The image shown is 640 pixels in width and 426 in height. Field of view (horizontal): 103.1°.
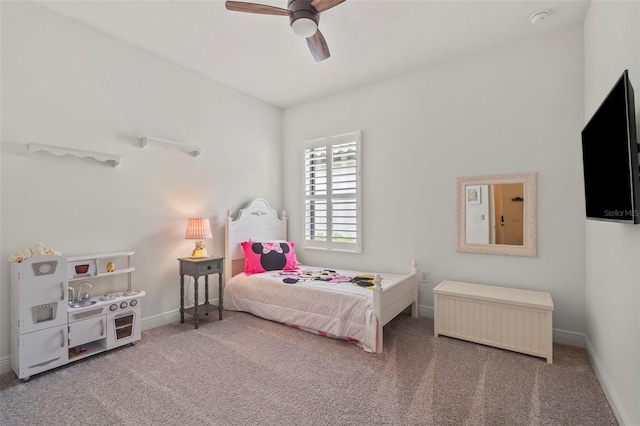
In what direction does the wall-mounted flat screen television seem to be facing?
to the viewer's left

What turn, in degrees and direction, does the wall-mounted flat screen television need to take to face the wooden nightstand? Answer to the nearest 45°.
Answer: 0° — it already faces it

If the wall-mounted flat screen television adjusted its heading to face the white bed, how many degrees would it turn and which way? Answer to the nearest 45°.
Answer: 0° — it already faces it

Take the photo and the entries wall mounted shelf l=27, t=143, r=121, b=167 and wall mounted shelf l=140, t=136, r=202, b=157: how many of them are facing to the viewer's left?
0

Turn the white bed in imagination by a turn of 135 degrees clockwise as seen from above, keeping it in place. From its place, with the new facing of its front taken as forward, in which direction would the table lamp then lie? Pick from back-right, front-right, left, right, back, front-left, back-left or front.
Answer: front

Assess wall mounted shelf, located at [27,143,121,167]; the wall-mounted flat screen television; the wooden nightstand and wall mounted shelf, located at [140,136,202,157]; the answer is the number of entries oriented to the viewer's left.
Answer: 1

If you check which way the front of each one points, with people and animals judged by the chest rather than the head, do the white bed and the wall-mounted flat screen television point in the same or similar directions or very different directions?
very different directions

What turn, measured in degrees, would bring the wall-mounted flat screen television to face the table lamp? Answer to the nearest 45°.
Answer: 0° — it already faces it

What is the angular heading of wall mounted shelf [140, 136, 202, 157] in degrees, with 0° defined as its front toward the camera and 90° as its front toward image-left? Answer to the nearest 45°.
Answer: approximately 315°

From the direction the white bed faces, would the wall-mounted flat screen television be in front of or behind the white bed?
in front
